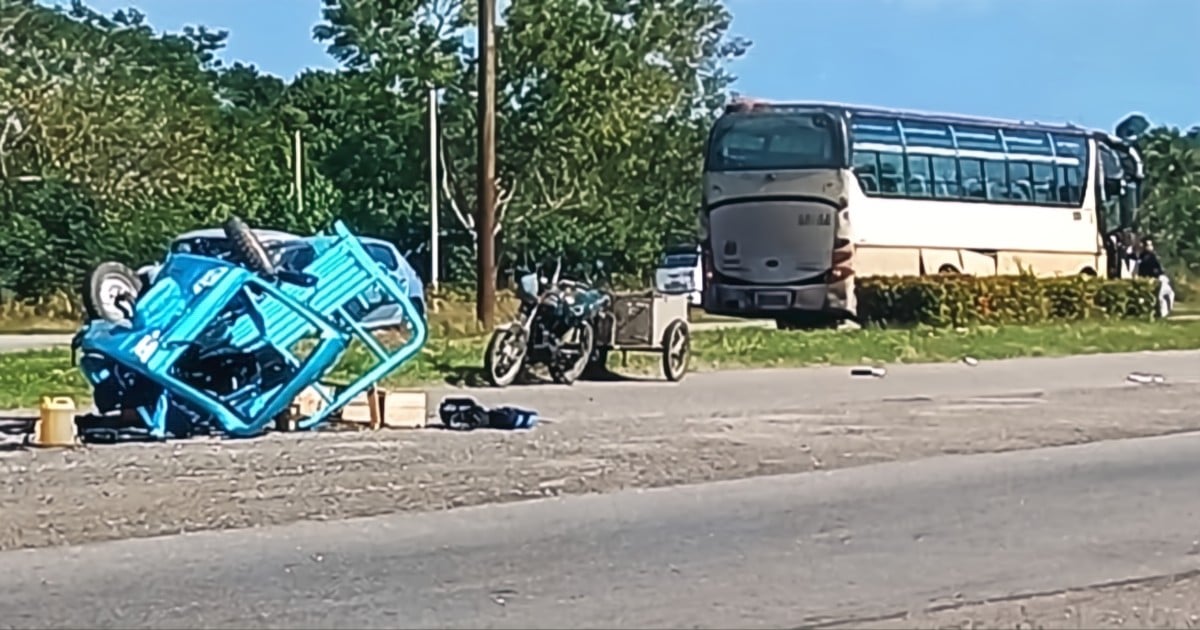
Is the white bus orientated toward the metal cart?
no

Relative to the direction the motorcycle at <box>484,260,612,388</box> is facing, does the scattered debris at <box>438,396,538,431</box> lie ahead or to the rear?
ahead

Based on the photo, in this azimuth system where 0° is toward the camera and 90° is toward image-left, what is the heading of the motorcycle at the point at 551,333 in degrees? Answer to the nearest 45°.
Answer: approximately 45°

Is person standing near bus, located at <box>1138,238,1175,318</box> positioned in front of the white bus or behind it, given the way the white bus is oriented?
in front

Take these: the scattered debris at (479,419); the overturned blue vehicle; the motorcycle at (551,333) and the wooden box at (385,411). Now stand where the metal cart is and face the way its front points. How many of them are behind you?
0

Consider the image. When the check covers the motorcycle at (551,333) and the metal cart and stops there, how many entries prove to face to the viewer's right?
0

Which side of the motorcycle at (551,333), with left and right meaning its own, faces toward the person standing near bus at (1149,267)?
back

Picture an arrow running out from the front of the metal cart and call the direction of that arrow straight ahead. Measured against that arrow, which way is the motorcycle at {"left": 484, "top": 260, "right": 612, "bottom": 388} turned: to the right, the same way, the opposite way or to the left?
the same way

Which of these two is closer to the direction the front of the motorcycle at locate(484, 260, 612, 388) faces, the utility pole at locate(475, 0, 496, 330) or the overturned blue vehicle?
the overturned blue vehicle

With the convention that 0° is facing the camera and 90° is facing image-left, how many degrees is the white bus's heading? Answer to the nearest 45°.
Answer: approximately 225°

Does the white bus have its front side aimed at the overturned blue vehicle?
no

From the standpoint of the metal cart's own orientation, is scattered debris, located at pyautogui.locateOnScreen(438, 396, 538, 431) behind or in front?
in front

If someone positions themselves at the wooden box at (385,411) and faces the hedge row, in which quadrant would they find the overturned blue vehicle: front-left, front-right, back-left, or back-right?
back-left

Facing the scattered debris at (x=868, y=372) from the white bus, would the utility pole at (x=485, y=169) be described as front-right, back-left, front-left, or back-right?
front-right

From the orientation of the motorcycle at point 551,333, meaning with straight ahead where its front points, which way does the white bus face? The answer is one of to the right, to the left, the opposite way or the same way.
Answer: the opposite way

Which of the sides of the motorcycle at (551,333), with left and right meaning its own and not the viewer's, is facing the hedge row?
back
